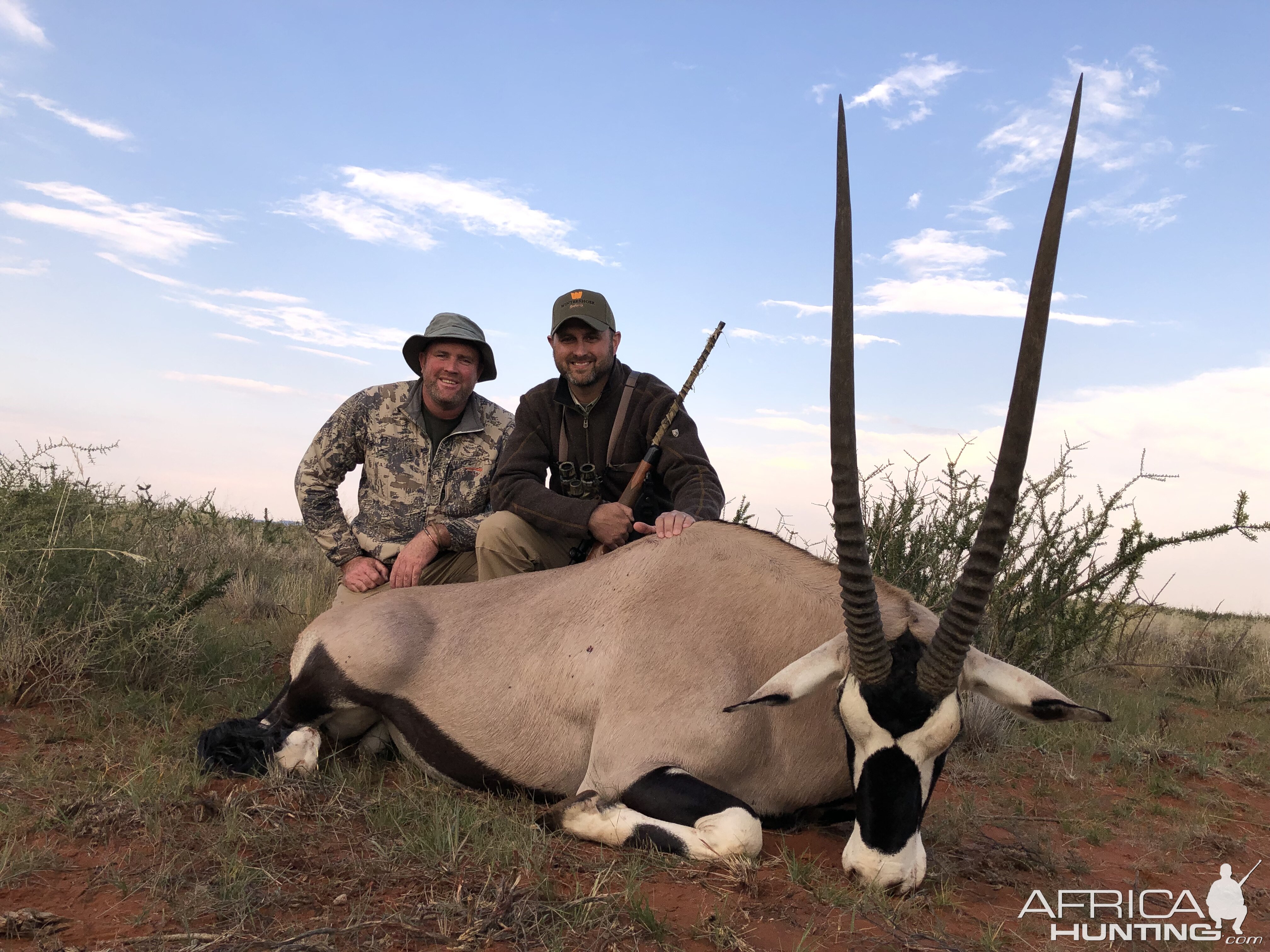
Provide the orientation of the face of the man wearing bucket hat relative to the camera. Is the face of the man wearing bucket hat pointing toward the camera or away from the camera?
toward the camera

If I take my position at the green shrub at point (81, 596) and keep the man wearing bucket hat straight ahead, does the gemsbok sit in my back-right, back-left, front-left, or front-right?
front-right

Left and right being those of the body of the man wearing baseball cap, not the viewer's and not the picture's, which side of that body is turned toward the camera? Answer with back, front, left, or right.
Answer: front

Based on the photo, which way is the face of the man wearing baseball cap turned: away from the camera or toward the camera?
toward the camera

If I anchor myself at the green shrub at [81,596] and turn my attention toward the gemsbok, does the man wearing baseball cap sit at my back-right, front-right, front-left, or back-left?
front-left

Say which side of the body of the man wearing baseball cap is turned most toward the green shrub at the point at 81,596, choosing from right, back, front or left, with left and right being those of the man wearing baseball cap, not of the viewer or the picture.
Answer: right

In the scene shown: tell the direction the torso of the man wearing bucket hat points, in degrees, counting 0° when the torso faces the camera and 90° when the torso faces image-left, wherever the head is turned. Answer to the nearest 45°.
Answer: approximately 0°

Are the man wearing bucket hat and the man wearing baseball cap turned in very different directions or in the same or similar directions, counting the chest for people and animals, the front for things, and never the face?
same or similar directions

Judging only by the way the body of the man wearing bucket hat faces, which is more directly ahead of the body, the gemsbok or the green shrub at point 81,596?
the gemsbok

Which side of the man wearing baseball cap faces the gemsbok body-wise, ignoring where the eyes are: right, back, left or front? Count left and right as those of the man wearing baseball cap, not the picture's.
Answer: front

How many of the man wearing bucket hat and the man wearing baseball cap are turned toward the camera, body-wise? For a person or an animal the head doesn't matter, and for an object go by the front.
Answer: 2
